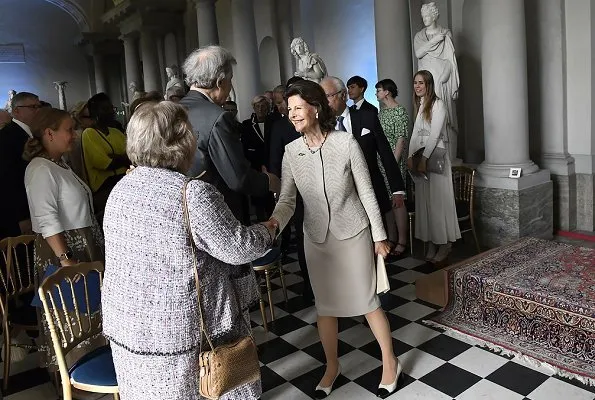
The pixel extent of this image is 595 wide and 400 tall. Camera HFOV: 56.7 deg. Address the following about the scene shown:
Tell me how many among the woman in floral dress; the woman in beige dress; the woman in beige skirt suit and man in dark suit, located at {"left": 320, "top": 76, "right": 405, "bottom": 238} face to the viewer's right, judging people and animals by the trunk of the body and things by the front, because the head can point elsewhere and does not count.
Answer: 0

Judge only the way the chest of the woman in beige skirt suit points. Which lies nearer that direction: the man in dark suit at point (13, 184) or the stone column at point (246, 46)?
the man in dark suit

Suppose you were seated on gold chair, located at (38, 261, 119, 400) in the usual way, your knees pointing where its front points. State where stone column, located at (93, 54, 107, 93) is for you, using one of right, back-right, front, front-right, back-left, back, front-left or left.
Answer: back-left

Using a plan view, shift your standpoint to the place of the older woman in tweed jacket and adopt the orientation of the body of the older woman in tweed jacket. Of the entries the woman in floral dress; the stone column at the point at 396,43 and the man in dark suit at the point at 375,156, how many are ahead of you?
3

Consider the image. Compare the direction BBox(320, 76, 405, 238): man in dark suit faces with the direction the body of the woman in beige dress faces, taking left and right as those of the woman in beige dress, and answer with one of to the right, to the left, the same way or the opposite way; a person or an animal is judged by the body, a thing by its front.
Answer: the same way

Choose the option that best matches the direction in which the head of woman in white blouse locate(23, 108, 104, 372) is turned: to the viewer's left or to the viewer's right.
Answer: to the viewer's right

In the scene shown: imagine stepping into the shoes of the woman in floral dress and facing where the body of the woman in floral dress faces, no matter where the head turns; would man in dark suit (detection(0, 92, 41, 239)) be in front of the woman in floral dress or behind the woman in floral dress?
in front

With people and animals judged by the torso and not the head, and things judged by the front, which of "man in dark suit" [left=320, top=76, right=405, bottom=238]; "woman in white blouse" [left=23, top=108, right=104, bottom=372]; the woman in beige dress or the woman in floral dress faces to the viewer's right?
the woman in white blouse

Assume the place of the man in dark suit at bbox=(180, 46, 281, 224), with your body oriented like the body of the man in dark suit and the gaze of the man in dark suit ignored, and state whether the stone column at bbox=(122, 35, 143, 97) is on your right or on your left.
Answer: on your left

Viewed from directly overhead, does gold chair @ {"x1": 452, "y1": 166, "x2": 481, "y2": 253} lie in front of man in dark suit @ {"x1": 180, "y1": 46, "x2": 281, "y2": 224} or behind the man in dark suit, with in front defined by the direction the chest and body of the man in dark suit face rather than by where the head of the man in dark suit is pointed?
in front

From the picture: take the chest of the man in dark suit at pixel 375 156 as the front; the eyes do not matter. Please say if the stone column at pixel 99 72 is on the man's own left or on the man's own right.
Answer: on the man's own right

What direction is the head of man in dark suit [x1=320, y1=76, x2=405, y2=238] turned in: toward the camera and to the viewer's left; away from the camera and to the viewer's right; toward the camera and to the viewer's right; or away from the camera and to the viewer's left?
toward the camera and to the viewer's left

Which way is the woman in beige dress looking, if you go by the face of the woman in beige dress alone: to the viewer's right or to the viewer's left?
to the viewer's left
